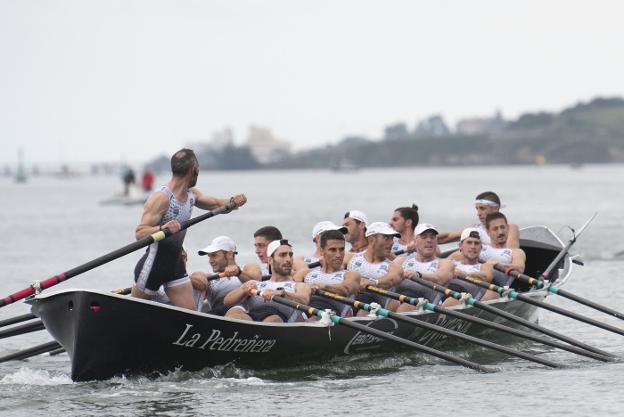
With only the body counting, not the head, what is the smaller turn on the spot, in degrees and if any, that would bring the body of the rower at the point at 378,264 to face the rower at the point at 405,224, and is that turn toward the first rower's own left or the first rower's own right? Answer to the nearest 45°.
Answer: approximately 135° to the first rower's own right

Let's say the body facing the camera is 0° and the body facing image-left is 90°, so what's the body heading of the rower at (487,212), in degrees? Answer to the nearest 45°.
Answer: approximately 45°

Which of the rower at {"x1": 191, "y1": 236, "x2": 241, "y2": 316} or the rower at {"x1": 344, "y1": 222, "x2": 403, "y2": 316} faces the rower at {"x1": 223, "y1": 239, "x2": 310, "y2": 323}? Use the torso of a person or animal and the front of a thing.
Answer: the rower at {"x1": 344, "y1": 222, "x2": 403, "y2": 316}

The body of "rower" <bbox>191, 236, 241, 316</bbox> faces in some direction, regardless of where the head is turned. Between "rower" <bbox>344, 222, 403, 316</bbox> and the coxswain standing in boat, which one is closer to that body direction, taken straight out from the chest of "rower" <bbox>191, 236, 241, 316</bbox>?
the coxswain standing in boat

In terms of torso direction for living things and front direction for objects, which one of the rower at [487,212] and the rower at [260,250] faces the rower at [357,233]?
the rower at [487,212]

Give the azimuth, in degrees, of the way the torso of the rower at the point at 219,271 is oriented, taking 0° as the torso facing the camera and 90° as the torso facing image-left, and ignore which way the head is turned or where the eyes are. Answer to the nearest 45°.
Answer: approximately 45°

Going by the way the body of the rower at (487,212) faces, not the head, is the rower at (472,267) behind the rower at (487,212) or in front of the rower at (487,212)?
in front
